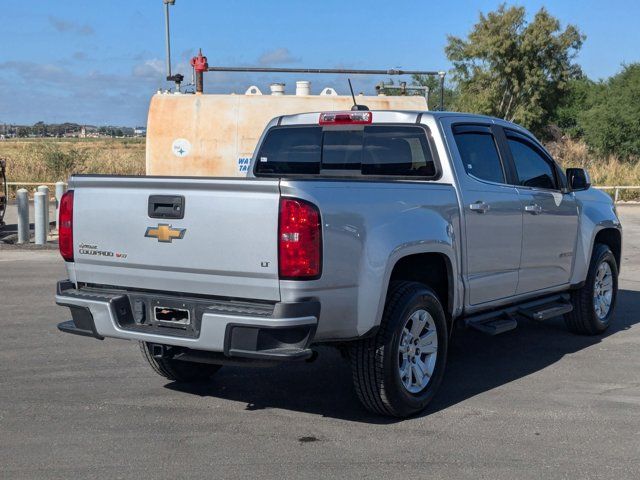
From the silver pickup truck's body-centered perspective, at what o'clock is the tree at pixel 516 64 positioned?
The tree is roughly at 11 o'clock from the silver pickup truck.

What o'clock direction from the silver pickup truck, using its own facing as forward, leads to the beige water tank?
The beige water tank is roughly at 10 o'clock from the silver pickup truck.

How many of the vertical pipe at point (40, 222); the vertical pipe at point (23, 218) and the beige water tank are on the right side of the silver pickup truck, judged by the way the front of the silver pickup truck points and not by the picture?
0

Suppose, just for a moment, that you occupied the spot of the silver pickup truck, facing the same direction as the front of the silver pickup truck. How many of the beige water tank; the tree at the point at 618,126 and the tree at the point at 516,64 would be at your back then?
0

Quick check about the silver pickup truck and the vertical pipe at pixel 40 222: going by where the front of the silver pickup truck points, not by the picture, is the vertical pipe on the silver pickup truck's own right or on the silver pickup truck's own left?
on the silver pickup truck's own left

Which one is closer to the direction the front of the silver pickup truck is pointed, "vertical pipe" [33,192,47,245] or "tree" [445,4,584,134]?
the tree

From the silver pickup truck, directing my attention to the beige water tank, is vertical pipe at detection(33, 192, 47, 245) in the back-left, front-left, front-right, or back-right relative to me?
front-left

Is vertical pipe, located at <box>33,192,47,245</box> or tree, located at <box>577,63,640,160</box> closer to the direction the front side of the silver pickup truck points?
the tree

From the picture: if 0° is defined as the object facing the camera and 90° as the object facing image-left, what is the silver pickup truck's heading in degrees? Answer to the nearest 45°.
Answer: approximately 225°

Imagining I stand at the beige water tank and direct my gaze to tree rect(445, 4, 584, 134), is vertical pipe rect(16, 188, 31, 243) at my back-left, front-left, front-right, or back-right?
back-left
